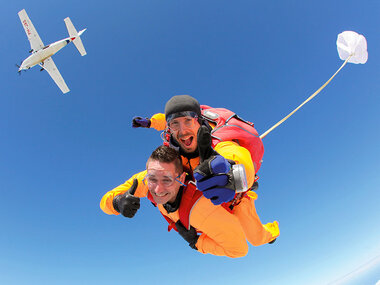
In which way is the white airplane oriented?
to the viewer's left
